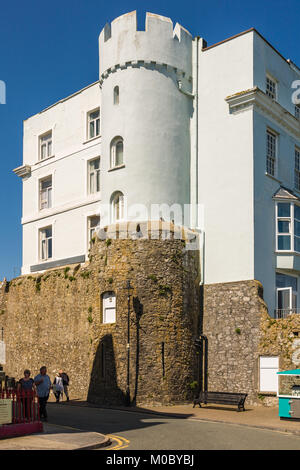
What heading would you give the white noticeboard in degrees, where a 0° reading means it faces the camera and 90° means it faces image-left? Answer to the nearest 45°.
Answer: approximately 0°

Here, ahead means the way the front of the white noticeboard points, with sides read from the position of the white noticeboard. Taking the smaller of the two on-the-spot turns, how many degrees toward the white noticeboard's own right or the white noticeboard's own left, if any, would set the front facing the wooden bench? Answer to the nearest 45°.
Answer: approximately 45° to the white noticeboard's own right

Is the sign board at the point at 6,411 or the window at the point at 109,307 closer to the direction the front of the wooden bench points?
the sign board

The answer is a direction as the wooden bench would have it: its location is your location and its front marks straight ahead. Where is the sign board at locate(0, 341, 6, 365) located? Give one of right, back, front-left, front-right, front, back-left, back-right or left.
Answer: right

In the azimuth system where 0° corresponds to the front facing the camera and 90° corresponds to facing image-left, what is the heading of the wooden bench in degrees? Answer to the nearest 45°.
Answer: approximately 45°

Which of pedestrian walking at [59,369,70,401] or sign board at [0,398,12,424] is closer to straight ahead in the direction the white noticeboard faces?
the sign board

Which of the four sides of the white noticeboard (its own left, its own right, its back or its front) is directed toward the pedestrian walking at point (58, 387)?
right

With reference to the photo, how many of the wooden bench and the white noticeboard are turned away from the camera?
0
